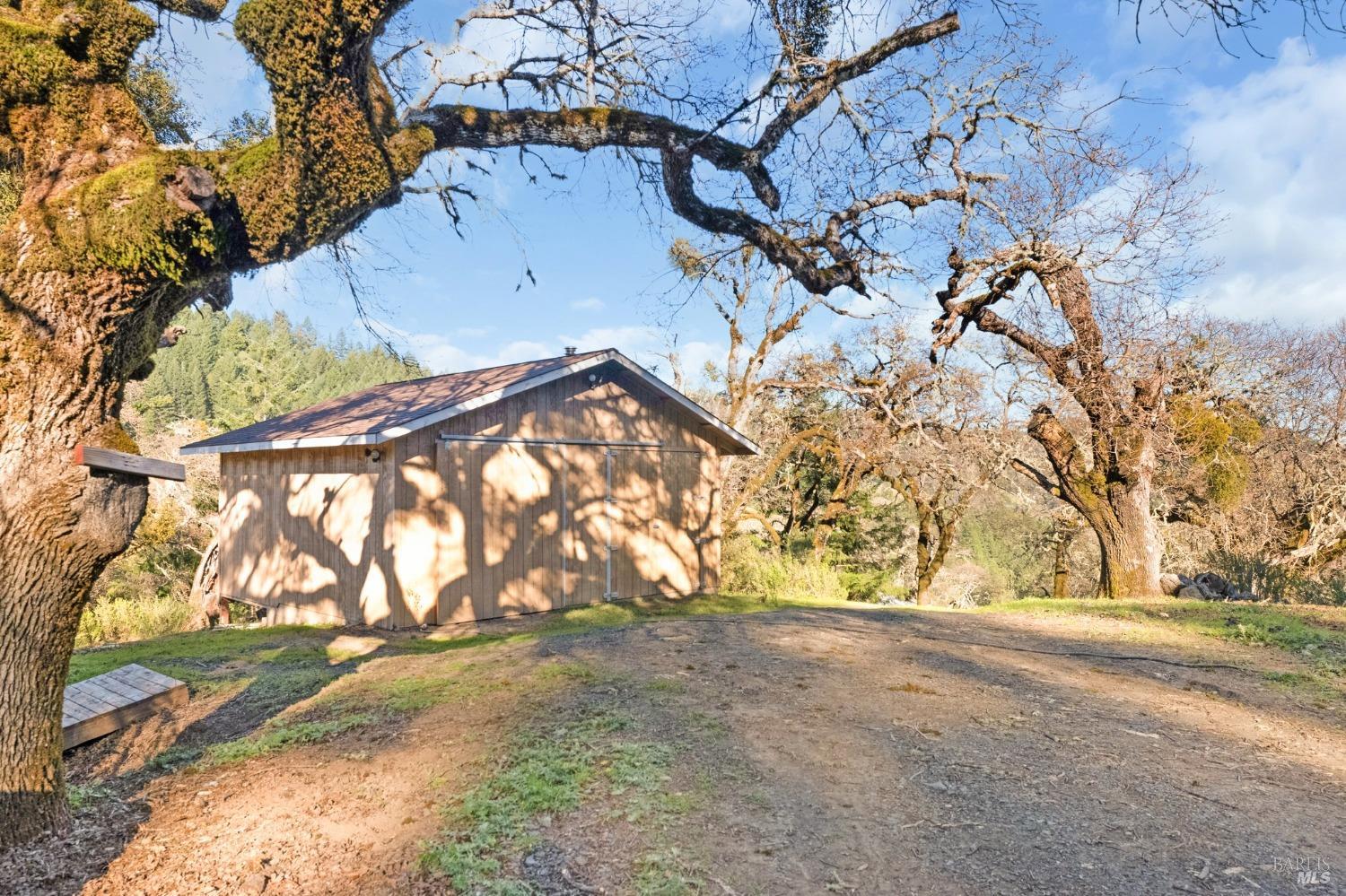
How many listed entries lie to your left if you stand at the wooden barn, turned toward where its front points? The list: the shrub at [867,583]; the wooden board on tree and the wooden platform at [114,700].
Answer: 1

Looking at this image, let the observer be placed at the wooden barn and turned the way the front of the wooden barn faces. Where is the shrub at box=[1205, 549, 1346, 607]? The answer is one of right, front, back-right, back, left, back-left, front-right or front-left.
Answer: front-left

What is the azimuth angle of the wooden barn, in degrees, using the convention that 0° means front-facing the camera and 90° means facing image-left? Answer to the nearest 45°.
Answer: approximately 315°

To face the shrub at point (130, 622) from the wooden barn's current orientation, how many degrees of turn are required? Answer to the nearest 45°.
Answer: approximately 180°

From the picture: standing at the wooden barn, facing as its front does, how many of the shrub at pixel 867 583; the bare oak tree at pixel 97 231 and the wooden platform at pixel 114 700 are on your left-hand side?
1

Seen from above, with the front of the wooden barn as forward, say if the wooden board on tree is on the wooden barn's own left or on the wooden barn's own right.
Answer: on the wooden barn's own right

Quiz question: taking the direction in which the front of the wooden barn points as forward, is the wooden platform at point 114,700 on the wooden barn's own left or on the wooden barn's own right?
on the wooden barn's own right
